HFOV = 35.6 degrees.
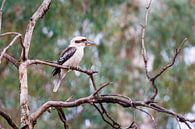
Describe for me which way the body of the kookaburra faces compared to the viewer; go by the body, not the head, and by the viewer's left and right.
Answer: facing to the right of the viewer

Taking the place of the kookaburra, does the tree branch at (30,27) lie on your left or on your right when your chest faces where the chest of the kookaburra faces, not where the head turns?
on your right
